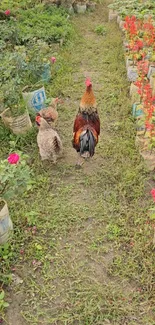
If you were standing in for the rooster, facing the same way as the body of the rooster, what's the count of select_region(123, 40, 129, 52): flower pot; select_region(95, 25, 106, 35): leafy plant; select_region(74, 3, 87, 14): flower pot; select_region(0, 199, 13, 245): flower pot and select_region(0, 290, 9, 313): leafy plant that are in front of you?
3

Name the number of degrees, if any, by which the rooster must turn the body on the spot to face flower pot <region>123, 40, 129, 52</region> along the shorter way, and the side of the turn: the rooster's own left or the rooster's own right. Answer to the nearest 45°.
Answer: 0° — it already faces it

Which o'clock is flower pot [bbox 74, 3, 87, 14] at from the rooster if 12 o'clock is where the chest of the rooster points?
The flower pot is roughly at 12 o'clock from the rooster.

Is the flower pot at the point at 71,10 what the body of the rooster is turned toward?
yes

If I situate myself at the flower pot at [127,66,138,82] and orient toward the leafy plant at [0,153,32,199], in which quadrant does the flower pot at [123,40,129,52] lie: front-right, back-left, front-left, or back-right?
back-right

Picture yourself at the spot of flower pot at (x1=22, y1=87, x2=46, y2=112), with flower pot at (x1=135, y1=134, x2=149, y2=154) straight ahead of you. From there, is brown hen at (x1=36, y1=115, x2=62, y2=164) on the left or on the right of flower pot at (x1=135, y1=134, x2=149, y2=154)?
right

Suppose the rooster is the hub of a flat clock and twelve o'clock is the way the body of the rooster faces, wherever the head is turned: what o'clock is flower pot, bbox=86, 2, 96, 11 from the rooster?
The flower pot is roughly at 12 o'clock from the rooster.

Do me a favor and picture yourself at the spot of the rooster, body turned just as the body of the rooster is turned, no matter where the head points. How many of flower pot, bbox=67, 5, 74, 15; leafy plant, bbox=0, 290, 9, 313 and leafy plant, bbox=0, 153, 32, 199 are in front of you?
1

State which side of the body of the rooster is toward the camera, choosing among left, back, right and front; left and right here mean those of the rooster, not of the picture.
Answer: back

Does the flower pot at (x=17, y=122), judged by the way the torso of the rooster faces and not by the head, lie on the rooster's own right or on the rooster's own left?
on the rooster's own left

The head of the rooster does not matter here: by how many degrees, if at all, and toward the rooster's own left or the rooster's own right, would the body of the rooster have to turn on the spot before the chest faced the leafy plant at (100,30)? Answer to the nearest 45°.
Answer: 0° — it already faces it

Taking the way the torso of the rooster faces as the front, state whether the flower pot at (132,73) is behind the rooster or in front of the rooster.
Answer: in front
